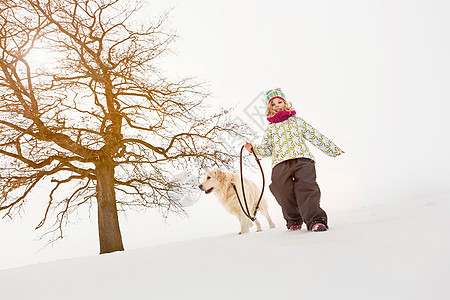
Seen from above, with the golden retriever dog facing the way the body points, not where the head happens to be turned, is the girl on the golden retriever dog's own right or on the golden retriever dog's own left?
on the golden retriever dog's own left

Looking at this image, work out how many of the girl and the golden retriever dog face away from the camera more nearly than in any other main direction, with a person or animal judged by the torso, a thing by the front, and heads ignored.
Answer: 0

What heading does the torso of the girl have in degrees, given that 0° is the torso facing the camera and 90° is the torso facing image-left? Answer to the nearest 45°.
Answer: approximately 0°

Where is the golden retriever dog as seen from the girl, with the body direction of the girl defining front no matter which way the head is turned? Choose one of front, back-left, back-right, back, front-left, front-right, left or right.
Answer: back-right

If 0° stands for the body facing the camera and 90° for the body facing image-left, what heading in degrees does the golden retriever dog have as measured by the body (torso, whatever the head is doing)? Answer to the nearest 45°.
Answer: approximately 45°
